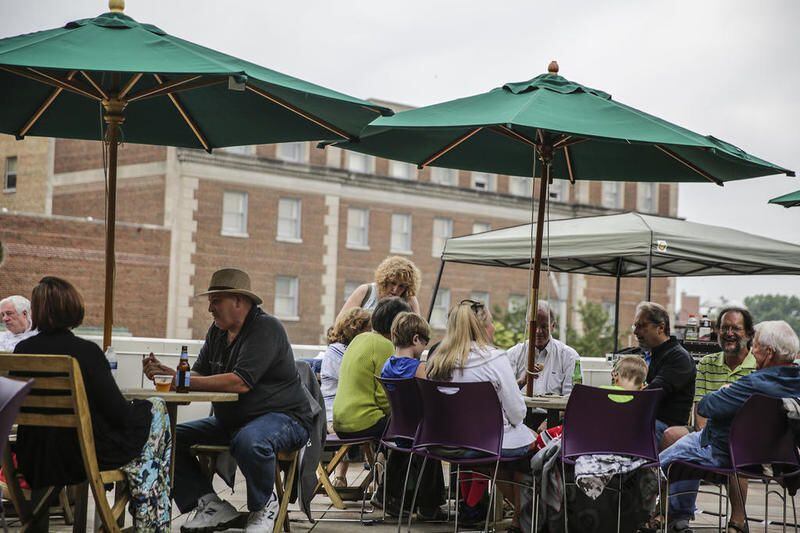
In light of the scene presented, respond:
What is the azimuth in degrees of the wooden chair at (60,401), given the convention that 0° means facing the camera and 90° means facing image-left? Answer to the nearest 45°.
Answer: approximately 225°

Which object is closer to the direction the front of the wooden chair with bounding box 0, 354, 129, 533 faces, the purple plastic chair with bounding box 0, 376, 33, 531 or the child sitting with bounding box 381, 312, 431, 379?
the child sitting

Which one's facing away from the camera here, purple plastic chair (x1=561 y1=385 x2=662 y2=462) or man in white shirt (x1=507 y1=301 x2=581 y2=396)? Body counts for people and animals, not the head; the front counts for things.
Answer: the purple plastic chair

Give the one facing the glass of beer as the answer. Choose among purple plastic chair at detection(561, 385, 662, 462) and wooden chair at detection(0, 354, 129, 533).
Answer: the wooden chair

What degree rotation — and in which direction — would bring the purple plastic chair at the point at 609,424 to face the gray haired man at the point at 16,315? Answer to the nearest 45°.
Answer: approximately 90° to its left

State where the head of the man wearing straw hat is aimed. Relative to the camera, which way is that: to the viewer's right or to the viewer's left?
to the viewer's left

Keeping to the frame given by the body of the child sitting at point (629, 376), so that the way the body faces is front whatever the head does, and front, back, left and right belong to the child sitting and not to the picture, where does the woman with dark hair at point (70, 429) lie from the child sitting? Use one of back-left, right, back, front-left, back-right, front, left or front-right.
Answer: left

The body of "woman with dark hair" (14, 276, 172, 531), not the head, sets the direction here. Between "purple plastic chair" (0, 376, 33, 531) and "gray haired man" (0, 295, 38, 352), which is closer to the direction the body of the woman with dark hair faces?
the gray haired man

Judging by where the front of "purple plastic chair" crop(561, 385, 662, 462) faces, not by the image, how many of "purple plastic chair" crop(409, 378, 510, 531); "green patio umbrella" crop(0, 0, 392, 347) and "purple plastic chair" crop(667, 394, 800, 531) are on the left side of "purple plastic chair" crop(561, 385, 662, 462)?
2

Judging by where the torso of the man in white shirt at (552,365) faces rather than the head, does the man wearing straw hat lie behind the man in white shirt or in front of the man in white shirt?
in front

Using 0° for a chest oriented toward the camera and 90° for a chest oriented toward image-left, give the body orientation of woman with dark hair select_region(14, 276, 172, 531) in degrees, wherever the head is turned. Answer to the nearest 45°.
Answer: approximately 225°

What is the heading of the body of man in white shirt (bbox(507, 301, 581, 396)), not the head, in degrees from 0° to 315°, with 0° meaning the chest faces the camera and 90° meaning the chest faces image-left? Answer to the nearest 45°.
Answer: approximately 0°

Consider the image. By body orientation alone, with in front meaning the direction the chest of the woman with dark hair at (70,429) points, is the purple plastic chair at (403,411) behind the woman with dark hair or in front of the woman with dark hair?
in front

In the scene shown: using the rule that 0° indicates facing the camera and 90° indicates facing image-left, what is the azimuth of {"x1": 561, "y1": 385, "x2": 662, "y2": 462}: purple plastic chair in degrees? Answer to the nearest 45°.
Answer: approximately 180°
